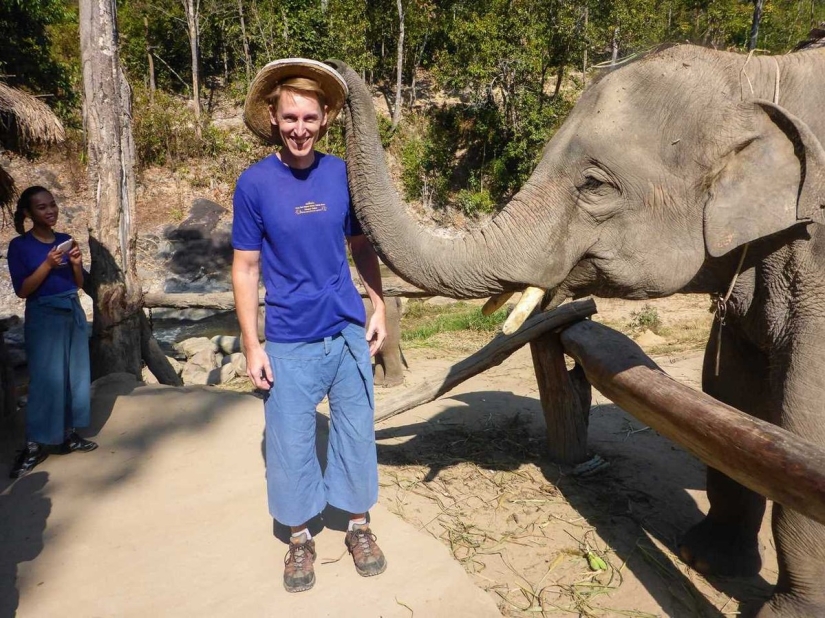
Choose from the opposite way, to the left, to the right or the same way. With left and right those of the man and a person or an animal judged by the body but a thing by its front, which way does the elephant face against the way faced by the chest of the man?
to the right

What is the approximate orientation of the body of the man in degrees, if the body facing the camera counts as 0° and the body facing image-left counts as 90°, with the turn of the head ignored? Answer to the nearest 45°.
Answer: approximately 0°

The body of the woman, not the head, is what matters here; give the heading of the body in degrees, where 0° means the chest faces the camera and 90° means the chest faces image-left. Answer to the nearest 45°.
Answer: approximately 315°

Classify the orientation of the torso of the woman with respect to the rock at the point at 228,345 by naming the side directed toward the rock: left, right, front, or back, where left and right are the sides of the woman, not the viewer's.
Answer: left

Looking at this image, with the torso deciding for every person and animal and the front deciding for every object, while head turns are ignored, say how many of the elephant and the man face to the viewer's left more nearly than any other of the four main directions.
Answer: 1

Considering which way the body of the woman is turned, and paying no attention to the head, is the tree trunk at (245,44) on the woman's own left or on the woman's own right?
on the woman's own left

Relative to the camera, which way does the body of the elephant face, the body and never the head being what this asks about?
to the viewer's left
